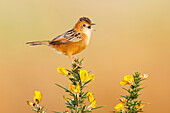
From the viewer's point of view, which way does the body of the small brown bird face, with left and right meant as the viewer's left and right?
facing to the right of the viewer
